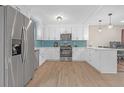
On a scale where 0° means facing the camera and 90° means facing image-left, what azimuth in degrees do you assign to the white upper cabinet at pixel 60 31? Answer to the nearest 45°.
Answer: approximately 0°

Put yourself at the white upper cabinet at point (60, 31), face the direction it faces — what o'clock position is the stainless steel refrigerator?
The stainless steel refrigerator is roughly at 12 o'clock from the white upper cabinet.

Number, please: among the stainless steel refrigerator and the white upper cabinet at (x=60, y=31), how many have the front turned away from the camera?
0

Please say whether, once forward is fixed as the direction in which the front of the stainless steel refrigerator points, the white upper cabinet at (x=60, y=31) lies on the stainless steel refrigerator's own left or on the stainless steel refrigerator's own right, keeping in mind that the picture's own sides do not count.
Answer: on the stainless steel refrigerator's own left

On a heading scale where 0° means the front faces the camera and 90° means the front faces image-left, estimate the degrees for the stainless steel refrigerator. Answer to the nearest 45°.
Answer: approximately 315°
